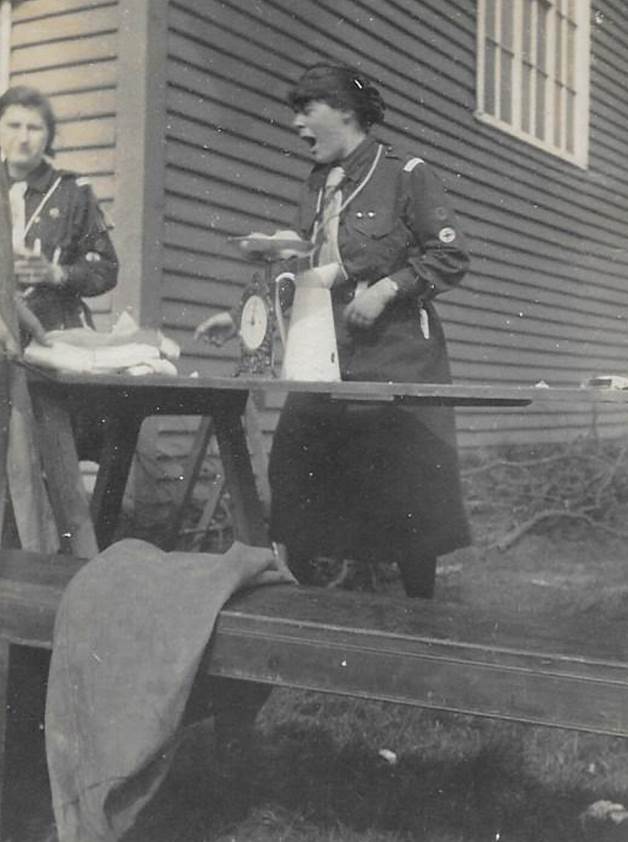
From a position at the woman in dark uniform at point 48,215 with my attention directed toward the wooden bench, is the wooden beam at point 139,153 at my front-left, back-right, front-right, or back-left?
back-left

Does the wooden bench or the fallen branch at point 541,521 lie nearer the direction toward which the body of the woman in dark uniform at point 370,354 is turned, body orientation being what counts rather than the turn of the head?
the wooden bench

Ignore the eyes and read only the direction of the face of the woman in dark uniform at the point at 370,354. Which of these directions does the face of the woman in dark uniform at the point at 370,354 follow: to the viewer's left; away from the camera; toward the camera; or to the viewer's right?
to the viewer's left

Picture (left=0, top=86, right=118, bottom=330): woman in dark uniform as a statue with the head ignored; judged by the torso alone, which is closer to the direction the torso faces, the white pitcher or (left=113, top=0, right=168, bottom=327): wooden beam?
the white pitcher

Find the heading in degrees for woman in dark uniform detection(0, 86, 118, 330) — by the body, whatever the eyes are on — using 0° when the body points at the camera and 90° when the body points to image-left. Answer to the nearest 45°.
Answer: approximately 45°

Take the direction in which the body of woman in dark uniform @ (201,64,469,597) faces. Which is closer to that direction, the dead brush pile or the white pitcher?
the white pitcher

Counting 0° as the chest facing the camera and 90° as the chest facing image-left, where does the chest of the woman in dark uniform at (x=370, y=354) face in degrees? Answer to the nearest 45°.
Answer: approximately 45°

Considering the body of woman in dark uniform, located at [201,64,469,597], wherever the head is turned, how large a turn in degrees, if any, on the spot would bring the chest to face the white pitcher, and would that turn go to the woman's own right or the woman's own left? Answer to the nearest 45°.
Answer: approximately 45° to the woman's own left

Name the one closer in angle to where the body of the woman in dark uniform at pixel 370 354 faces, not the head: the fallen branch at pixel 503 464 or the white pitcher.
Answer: the white pitcher

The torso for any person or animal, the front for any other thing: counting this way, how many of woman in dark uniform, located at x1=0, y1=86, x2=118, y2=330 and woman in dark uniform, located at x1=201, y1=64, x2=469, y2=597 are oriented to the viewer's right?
0

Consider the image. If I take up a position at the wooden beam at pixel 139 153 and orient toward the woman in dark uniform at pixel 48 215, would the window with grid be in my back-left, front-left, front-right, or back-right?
back-left

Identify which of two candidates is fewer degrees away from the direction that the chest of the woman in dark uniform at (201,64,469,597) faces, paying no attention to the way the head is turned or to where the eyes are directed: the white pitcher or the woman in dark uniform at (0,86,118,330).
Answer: the white pitcher
